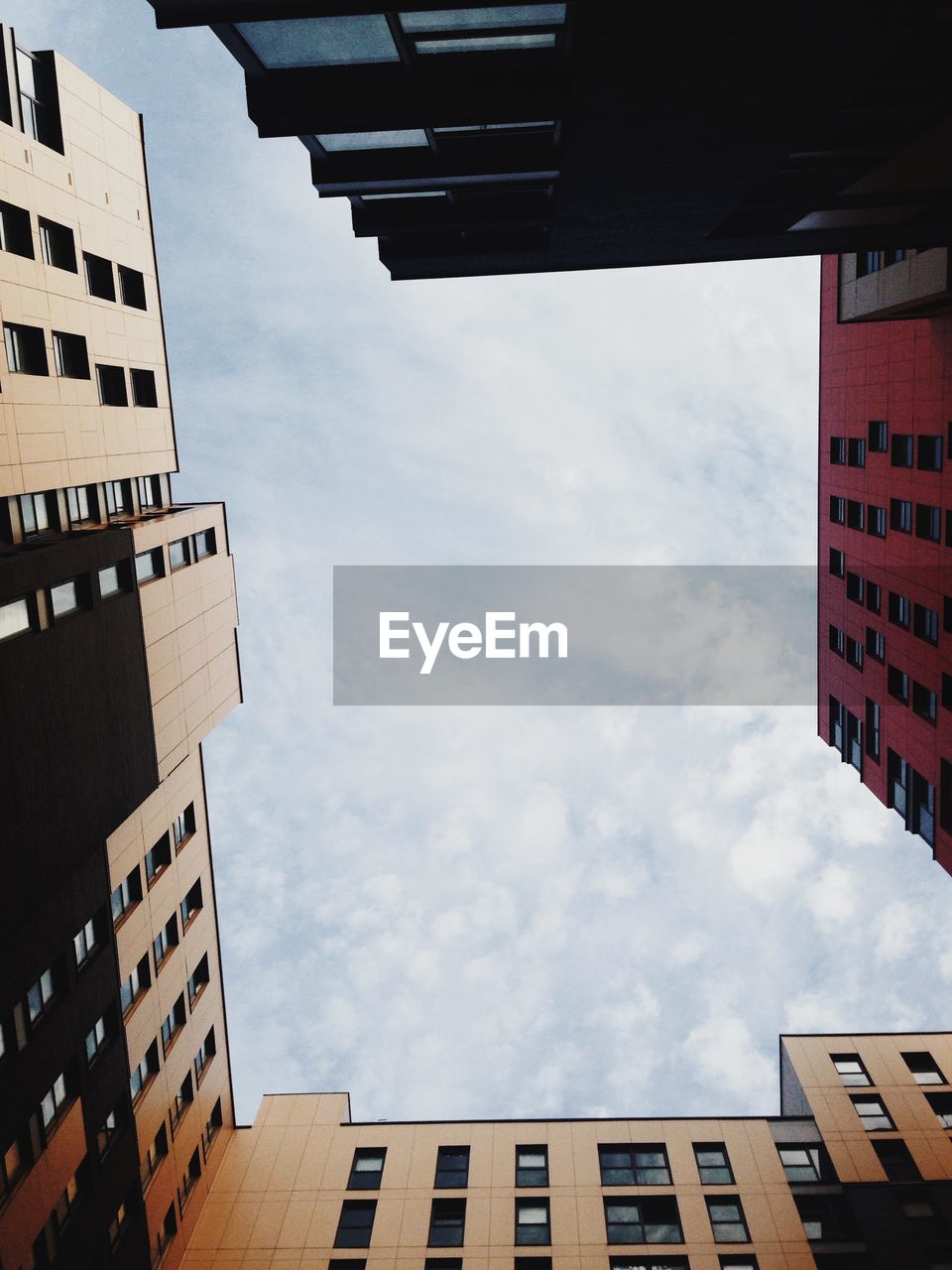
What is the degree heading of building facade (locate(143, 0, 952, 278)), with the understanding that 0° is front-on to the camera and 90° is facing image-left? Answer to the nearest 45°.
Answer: approximately 0°
